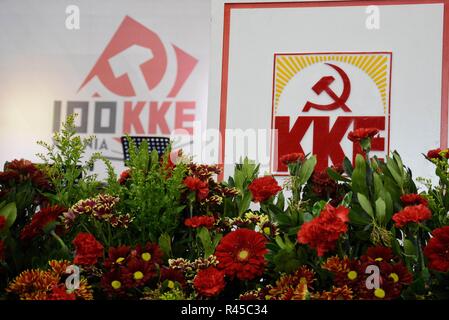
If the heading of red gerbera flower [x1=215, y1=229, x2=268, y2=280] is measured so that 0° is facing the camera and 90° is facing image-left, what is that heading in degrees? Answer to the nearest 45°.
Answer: approximately 0°
